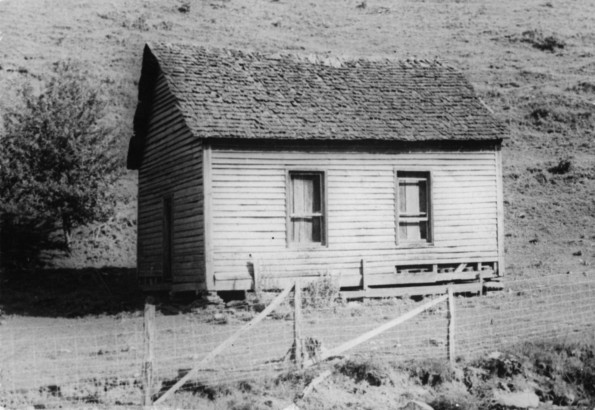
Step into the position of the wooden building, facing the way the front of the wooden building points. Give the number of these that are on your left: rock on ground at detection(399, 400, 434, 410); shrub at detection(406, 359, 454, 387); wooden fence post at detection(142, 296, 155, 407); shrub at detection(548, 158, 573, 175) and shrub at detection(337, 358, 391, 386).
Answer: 4

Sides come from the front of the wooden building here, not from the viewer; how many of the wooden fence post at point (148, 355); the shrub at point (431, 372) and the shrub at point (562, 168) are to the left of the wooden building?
2

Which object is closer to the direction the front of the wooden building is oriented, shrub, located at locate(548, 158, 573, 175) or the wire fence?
the wire fence

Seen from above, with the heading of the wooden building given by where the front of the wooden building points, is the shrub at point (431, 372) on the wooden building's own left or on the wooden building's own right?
on the wooden building's own left
